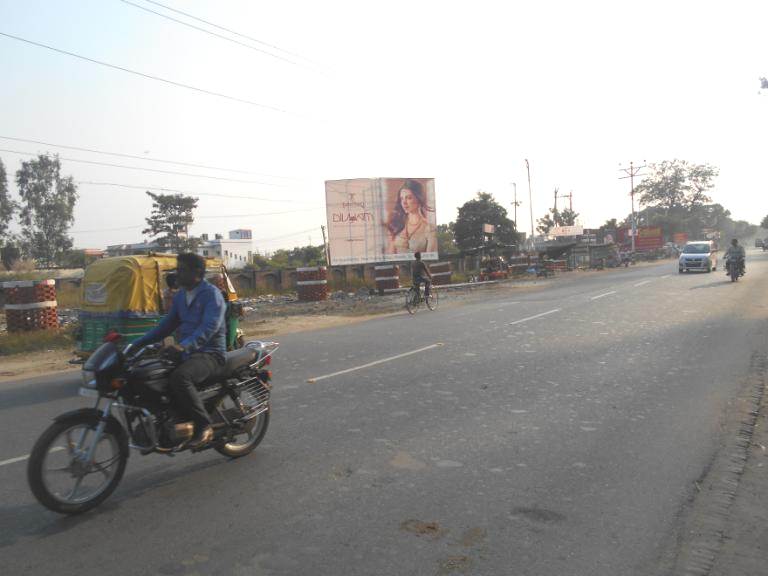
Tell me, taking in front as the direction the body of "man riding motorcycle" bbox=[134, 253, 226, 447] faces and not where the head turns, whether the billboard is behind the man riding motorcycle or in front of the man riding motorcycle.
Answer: behind

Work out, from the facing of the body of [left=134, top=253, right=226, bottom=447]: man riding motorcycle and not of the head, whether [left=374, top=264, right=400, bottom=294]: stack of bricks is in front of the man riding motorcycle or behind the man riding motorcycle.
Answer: behind

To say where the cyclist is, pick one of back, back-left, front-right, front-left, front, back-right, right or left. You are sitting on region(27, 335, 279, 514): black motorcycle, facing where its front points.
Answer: back

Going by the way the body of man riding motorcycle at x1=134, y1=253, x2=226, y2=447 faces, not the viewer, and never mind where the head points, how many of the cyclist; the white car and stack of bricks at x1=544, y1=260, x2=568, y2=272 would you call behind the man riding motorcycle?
3

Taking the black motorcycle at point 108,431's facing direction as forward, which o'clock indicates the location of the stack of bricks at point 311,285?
The stack of bricks is roughly at 5 o'clock from the black motorcycle.

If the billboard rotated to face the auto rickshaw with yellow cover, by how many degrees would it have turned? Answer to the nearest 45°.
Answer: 0° — it already faces it

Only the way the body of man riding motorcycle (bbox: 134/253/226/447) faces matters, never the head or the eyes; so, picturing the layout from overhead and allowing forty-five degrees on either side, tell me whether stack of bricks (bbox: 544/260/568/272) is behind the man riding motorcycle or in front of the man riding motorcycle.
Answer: behind

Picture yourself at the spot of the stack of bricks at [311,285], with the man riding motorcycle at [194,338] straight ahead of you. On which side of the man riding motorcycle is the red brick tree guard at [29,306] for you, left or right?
right

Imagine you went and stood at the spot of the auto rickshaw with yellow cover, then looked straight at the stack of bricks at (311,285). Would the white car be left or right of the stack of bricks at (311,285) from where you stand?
right

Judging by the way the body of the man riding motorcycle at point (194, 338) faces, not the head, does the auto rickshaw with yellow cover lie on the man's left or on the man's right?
on the man's right

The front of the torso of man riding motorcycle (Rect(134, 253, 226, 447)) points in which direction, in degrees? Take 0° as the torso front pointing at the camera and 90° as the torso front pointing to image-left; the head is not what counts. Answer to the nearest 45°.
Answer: approximately 45°

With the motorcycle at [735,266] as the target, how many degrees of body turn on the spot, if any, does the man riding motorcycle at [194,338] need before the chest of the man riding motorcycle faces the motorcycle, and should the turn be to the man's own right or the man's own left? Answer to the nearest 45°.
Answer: approximately 180°

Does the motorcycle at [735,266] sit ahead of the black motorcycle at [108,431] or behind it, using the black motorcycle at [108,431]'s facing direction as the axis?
behind
